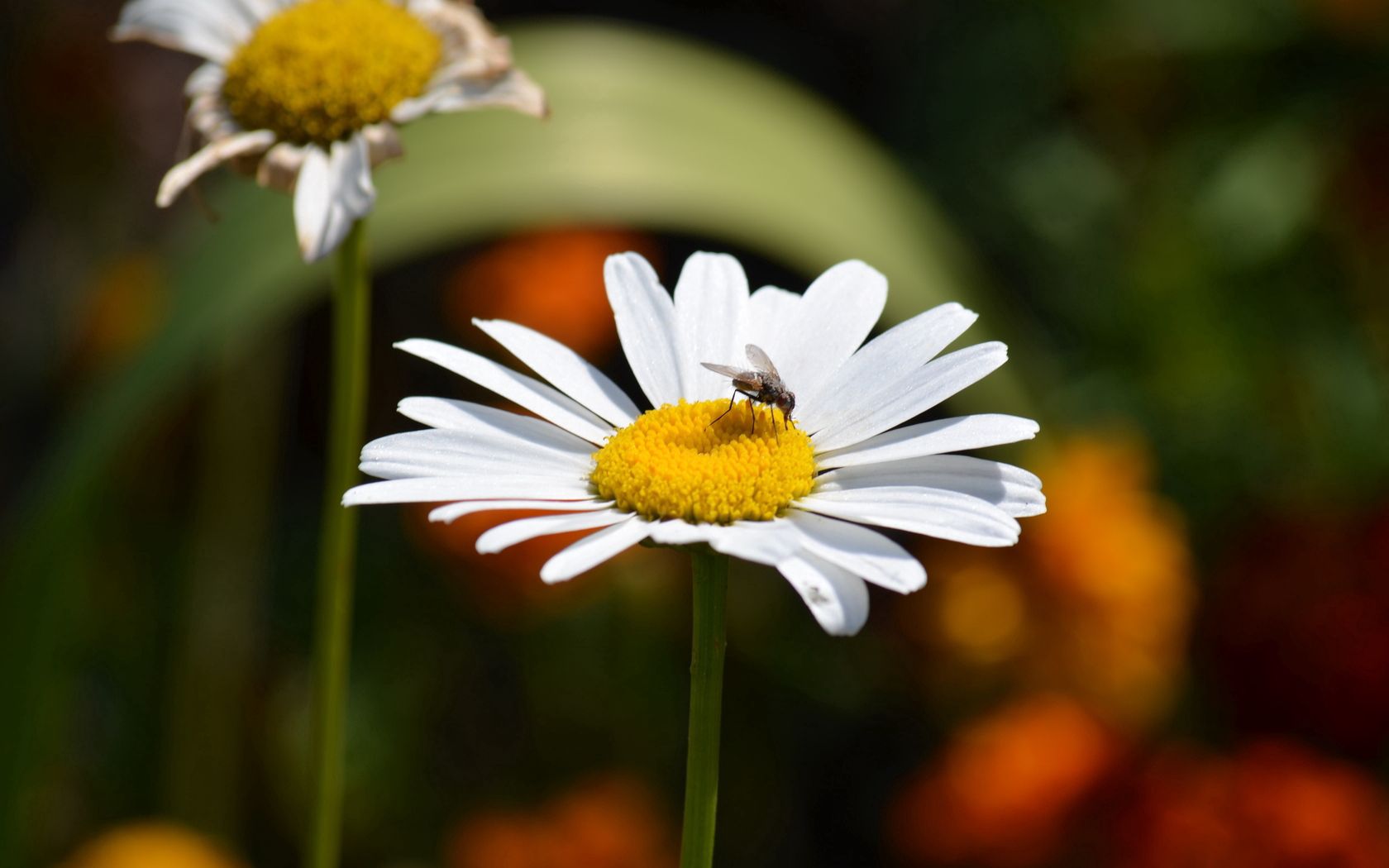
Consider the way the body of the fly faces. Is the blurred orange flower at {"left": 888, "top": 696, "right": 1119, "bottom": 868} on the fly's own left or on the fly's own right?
on the fly's own left

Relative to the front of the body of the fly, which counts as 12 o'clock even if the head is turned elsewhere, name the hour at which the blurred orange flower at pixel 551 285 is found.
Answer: The blurred orange flower is roughly at 7 o'clock from the fly.

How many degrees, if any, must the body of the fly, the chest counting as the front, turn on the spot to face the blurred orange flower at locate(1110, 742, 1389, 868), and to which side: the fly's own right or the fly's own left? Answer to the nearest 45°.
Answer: approximately 90° to the fly's own left

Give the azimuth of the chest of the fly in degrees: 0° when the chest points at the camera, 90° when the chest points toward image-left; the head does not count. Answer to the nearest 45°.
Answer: approximately 315°

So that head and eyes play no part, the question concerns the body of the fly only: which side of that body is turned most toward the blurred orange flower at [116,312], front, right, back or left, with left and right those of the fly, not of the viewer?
back

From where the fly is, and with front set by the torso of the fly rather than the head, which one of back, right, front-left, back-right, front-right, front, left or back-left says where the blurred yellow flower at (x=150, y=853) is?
back

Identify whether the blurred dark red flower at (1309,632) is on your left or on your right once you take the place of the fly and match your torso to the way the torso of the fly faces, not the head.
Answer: on your left
